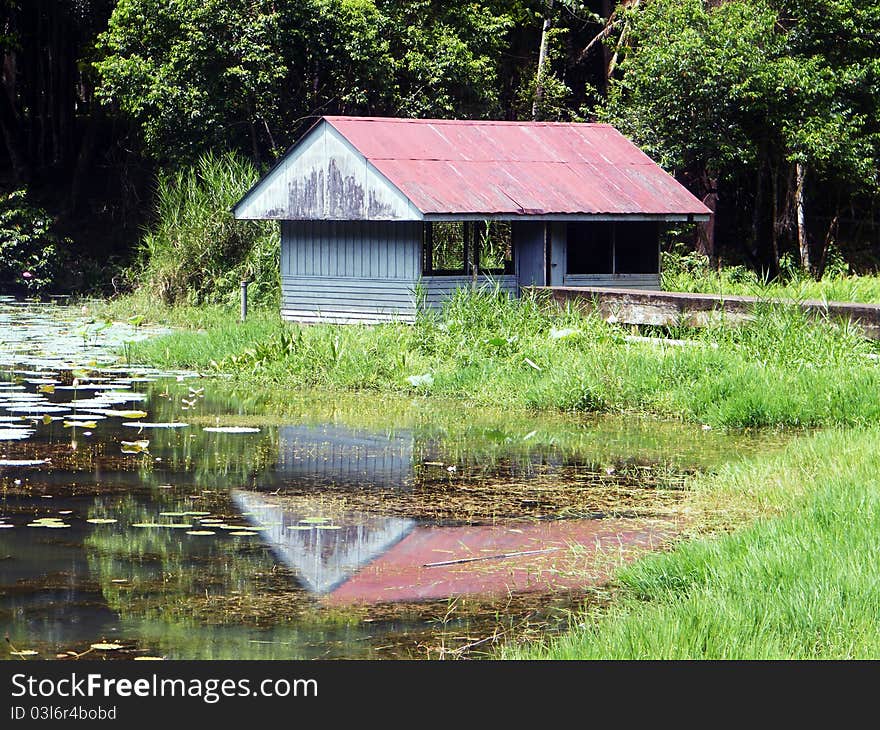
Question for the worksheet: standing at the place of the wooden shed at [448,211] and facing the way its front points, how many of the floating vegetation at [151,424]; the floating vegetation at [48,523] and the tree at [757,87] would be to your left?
1

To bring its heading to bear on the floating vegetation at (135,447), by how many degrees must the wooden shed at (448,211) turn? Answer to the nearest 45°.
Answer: approximately 45° to its right

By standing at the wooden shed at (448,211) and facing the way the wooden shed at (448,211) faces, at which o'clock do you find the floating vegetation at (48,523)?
The floating vegetation is roughly at 2 o'clock from the wooden shed.

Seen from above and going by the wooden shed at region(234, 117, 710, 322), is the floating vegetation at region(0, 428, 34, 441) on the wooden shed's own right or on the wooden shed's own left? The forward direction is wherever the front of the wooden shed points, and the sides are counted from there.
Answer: on the wooden shed's own right

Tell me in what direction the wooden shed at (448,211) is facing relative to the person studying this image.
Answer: facing the viewer and to the right of the viewer

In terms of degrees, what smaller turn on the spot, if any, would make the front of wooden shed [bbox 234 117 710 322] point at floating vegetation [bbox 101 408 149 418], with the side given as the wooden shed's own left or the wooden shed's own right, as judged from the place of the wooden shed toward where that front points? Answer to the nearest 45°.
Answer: approximately 45° to the wooden shed's own right

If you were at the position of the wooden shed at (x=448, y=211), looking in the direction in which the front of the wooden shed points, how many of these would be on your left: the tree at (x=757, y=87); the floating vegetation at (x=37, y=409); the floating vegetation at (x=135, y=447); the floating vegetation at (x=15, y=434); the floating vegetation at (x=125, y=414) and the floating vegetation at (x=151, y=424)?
1

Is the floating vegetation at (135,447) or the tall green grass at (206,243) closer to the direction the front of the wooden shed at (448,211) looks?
the floating vegetation

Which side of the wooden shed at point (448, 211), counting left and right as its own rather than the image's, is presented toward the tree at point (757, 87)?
left

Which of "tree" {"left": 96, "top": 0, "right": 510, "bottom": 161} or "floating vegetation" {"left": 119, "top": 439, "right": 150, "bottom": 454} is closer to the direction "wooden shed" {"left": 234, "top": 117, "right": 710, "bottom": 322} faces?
the floating vegetation

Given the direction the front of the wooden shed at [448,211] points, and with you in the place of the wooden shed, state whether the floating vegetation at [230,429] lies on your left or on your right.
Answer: on your right
